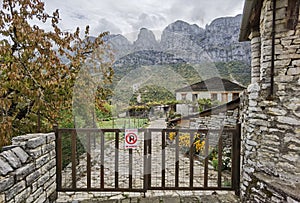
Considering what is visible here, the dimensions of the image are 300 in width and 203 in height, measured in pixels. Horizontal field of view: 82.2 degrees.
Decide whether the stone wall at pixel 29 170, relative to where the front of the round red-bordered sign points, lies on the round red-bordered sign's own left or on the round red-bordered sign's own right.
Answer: on the round red-bordered sign's own right

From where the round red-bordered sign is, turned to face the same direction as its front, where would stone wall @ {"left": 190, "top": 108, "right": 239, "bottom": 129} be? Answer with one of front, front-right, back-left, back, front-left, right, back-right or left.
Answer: back-left

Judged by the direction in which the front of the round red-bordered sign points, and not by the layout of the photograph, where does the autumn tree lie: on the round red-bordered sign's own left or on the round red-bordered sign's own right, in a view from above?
on the round red-bordered sign's own right

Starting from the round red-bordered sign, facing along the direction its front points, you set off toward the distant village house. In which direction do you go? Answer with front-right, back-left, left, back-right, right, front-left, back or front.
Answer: back-left

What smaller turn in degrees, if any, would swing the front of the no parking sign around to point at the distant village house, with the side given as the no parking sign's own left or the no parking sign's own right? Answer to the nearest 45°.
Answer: approximately 135° to the no parking sign's own left

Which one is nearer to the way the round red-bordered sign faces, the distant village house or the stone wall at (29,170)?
the stone wall

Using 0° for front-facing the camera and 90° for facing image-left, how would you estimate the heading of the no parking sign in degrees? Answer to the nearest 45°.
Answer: approximately 0°

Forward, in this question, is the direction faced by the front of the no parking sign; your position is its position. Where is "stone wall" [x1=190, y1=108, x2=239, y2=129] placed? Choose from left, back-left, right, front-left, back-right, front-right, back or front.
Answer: back-left

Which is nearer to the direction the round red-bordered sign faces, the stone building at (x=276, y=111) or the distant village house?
the stone building

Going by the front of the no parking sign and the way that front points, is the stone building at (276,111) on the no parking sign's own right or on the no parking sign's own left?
on the no parking sign's own left
